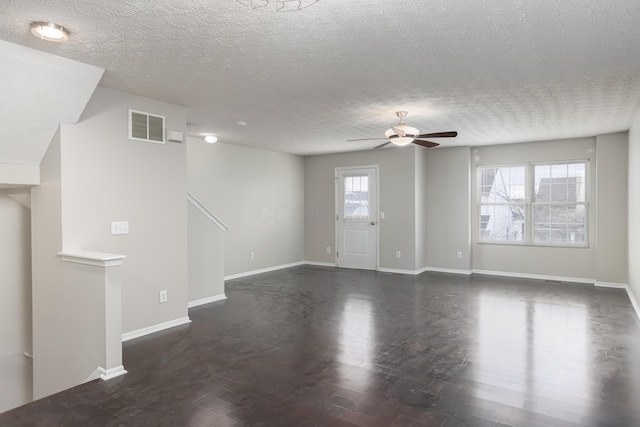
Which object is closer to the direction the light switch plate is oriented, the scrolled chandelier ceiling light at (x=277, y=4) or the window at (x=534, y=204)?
the scrolled chandelier ceiling light

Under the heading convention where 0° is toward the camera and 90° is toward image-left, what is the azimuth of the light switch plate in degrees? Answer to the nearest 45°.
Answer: approximately 0°

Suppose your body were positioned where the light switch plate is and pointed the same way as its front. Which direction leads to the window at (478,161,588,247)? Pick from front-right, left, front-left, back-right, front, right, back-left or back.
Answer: left

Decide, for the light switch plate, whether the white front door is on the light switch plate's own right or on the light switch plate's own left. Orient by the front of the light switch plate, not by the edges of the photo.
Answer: on the light switch plate's own left

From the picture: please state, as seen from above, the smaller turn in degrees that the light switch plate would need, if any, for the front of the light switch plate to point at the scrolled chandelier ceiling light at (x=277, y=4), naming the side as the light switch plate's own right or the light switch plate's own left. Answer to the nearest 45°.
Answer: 0° — it already faces it
